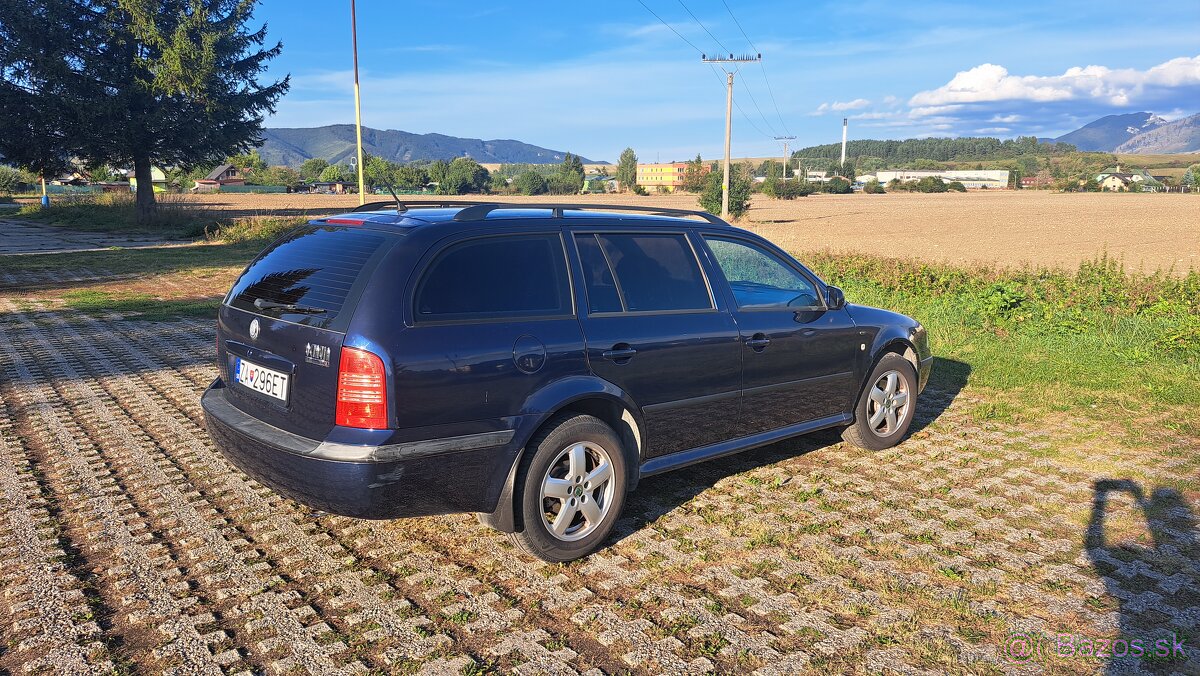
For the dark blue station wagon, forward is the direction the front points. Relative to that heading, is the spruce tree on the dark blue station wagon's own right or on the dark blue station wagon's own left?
on the dark blue station wagon's own left

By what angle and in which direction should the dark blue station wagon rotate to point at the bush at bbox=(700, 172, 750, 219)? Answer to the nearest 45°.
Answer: approximately 45° to its left

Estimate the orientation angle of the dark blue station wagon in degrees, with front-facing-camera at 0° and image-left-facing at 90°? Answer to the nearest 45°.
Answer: approximately 225°

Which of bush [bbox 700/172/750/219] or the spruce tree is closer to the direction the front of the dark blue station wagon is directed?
the bush
